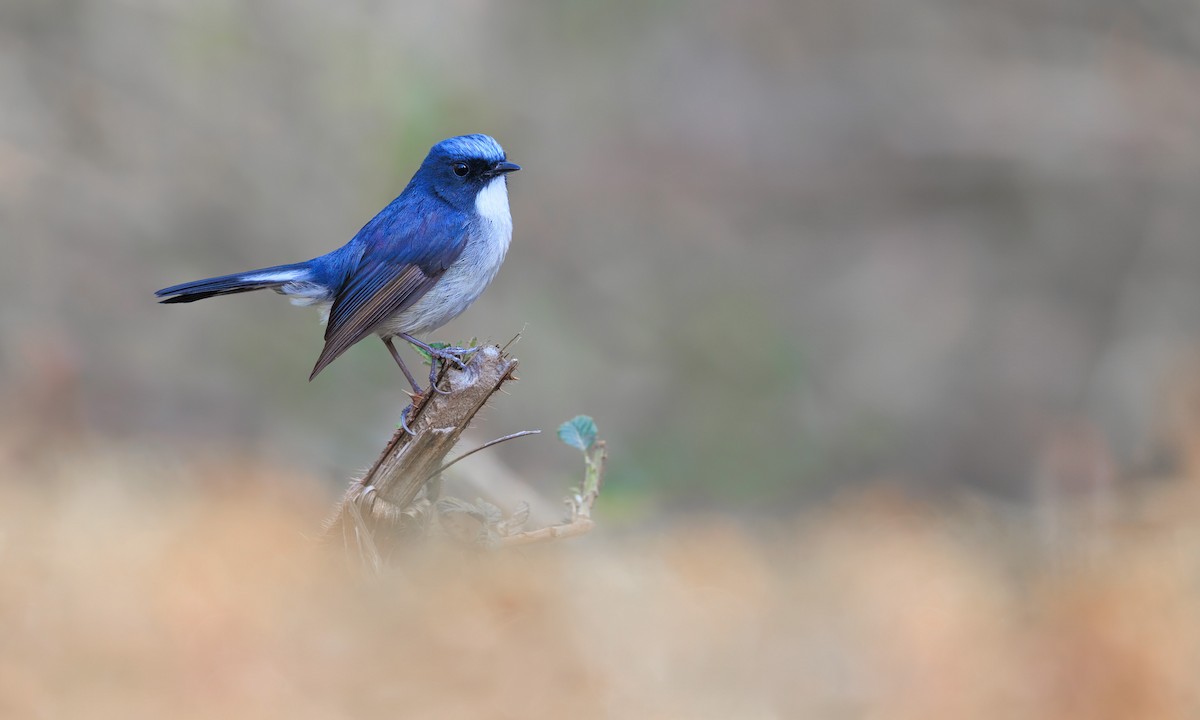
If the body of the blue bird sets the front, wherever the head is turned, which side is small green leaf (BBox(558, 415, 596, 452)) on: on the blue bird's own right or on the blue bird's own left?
on the blue bird's own right

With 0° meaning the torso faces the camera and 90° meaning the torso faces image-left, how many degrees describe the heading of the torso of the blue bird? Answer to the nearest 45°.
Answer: approximately 270°
